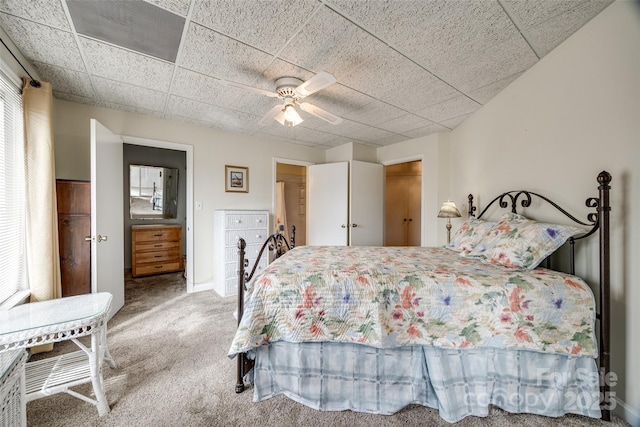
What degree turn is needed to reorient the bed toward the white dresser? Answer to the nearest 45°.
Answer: approximately 45° to its right

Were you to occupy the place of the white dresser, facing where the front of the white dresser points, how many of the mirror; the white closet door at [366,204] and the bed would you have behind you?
1

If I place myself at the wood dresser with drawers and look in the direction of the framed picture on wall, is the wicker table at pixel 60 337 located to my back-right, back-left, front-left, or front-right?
front-right

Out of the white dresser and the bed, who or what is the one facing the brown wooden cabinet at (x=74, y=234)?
the bed

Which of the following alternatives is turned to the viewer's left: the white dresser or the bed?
the bed

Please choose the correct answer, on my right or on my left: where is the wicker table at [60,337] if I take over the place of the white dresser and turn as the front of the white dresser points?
on my right

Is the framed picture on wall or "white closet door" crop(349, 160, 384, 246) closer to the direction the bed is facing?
the framed picture on wall

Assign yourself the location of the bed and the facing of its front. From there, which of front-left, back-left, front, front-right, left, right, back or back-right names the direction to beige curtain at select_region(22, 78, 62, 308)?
front

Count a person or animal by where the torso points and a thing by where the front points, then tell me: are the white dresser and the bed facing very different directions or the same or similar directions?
very different directions

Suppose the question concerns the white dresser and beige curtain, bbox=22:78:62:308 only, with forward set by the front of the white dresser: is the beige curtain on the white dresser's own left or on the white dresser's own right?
on the white dresser's own right

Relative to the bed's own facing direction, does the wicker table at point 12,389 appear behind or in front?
in front

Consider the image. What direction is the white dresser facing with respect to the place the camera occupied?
facing the viewer and to the right of the viewer

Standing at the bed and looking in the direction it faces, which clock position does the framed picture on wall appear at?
The framed picture on wall is roughly at 1 o'clock from the bed.

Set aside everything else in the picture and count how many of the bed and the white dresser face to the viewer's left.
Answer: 1

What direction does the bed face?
to the viewer's left

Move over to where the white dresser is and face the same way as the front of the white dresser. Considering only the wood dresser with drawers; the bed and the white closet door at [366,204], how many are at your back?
1

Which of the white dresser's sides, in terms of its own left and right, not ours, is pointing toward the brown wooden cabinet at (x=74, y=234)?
right

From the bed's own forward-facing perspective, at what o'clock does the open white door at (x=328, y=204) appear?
The open white door is roughly at 2 o'clock from the bed.
